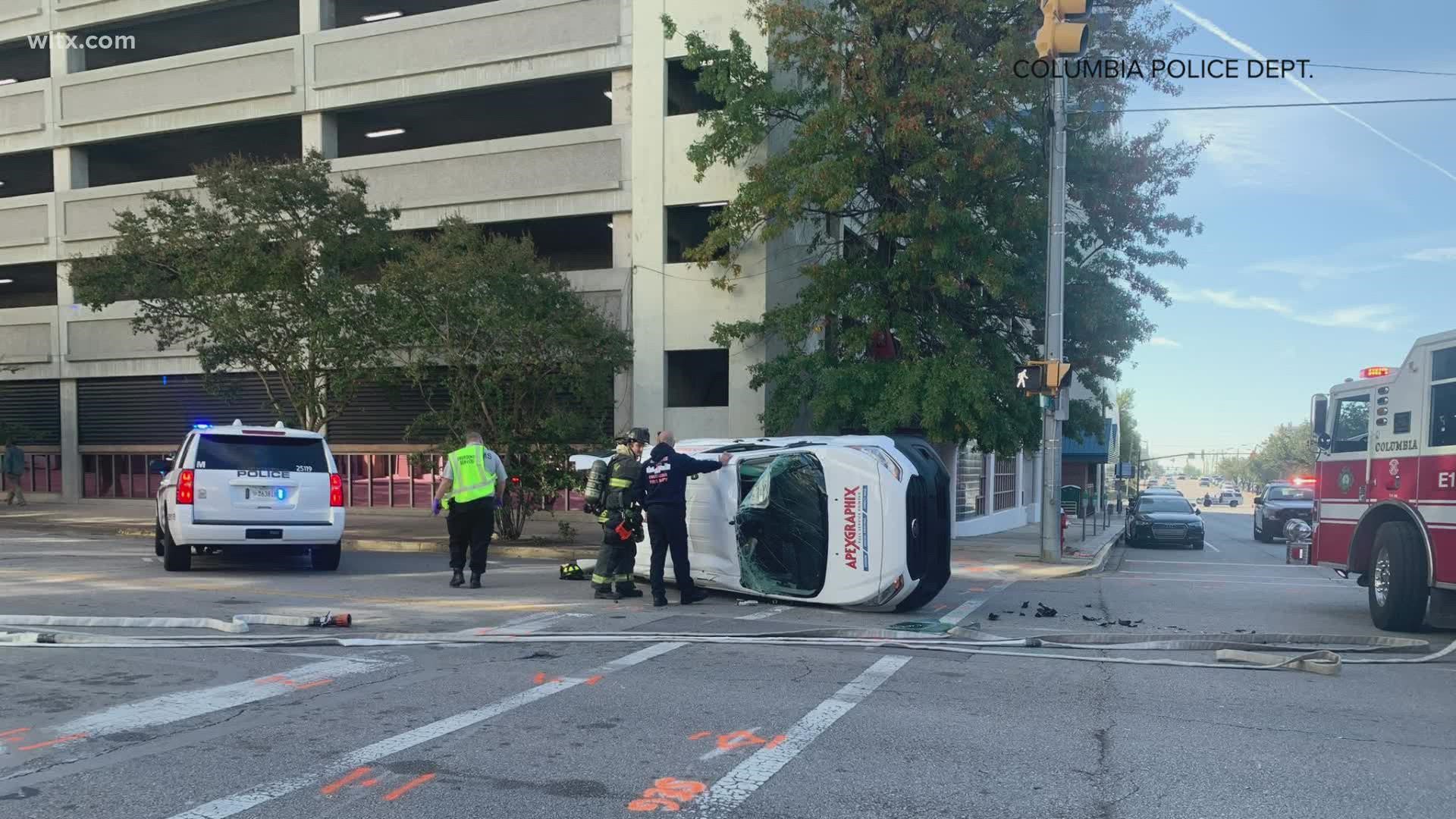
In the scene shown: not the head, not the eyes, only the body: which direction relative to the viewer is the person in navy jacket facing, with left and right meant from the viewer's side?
facing away from the viewer and to the right of the viewer

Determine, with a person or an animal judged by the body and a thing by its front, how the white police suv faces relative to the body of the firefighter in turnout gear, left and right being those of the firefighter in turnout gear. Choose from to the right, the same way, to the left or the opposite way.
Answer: to the left

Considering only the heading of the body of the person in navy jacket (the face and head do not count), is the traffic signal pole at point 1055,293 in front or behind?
in front

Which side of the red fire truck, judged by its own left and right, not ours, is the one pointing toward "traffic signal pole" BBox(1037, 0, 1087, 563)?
front

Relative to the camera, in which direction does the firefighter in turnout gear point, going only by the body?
to the viewer's right

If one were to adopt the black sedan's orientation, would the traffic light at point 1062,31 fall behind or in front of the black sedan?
in front

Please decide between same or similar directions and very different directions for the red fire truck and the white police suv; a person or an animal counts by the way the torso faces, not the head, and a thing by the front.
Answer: same or similar directions

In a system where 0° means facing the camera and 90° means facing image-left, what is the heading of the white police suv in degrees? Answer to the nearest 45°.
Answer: approximately 180°

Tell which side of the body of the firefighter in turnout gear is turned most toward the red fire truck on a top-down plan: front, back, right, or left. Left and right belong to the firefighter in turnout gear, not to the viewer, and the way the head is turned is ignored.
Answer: front

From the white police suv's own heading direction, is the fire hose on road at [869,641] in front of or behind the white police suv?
behind
